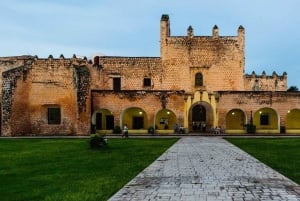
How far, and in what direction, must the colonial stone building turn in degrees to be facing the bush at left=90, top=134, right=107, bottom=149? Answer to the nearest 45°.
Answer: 0° — it already faces it

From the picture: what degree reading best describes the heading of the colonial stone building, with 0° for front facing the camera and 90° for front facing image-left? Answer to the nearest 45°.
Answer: approximately 0°
